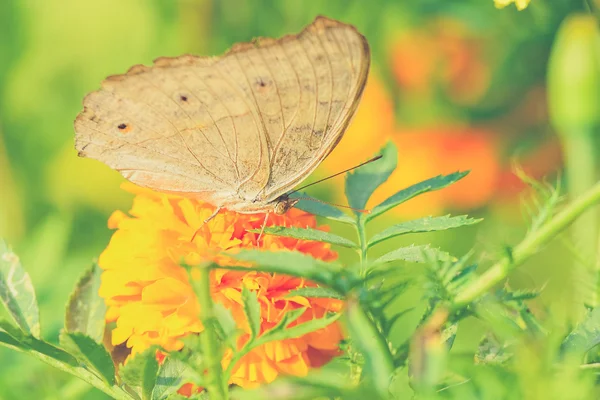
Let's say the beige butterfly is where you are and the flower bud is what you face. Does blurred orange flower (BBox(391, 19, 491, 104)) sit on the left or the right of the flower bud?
left

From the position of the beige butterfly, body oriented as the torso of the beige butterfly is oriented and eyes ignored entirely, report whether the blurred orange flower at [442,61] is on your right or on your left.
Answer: on your left

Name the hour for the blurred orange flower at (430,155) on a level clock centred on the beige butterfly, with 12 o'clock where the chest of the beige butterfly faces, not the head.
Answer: The blurred orange flower is roughly at 10 o'clock from the beige butterfly.

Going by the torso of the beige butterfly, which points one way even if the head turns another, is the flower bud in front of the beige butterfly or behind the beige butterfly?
in front

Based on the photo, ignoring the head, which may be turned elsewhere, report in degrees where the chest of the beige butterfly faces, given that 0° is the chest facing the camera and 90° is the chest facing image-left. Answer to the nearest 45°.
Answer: approximately 270°

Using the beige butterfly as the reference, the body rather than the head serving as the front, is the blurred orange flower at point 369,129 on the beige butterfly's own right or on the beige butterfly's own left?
on the beige butterfly's own left
